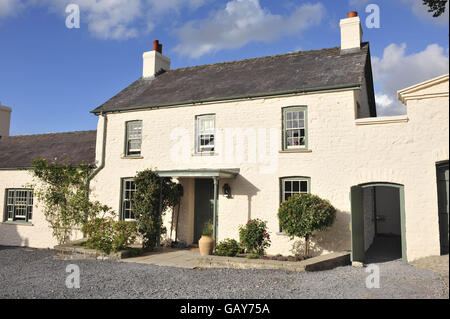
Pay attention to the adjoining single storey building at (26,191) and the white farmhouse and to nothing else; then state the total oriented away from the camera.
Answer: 0

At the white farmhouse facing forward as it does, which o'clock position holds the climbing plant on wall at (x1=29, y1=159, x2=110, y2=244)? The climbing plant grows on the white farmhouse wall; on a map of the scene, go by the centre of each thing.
The climbing plant on wall is roughly at 2 o'clock from the white farmhouse.

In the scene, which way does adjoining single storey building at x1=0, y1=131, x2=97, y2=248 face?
toward the camera

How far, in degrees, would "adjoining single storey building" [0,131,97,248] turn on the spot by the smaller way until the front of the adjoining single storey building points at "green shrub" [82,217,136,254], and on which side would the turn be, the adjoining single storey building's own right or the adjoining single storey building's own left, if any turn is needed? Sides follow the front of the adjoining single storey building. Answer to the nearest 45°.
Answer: approximately 45° to the adjoining single storey building's own left

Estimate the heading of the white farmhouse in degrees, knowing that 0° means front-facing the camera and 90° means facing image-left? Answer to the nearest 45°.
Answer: approximately 45°

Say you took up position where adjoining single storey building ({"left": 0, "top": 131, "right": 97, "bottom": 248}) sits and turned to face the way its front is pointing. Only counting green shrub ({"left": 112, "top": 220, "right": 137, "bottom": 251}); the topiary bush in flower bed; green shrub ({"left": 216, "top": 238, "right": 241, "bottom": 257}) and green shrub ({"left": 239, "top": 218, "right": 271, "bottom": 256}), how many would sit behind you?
0

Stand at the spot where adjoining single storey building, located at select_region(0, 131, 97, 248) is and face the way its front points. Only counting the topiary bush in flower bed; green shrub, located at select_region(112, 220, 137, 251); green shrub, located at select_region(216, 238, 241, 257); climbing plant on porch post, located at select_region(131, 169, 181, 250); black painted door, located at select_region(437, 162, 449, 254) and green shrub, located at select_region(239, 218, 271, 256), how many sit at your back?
0
